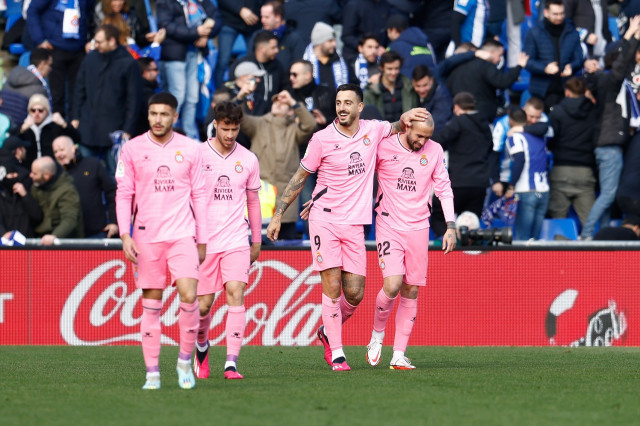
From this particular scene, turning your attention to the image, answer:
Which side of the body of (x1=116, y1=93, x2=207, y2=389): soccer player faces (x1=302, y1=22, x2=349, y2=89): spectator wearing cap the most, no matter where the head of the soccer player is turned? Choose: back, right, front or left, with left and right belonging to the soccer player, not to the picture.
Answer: back

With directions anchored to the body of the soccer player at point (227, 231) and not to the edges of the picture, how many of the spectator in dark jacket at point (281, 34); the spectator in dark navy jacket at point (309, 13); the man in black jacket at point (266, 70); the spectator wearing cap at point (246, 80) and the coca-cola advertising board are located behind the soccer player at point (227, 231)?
5

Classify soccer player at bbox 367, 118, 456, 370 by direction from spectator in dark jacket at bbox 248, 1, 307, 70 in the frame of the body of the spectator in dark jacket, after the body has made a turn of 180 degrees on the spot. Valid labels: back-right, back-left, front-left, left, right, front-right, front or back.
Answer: back-right

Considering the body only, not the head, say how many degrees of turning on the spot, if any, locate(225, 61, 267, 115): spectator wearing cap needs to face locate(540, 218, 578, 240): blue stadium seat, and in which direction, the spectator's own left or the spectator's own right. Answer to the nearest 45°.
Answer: approximately 45° to the spectator's own left

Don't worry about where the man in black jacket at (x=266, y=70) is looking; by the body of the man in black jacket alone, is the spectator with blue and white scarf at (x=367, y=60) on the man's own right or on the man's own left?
on the man's own left

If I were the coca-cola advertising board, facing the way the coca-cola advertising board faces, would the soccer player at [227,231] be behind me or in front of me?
in front

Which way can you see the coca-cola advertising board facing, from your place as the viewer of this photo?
facing the viewer

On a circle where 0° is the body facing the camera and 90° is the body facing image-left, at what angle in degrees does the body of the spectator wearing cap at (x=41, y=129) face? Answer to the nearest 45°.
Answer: approximately 0°

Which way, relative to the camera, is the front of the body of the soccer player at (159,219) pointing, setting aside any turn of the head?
toward the camera

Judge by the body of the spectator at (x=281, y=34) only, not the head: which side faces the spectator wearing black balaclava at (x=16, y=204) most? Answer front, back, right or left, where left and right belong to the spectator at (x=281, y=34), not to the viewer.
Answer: front

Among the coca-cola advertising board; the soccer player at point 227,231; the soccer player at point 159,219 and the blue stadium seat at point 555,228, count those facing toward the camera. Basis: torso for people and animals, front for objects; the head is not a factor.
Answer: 4

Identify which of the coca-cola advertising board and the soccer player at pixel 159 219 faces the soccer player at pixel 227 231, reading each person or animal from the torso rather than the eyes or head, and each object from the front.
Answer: the coca-cola advertising board
